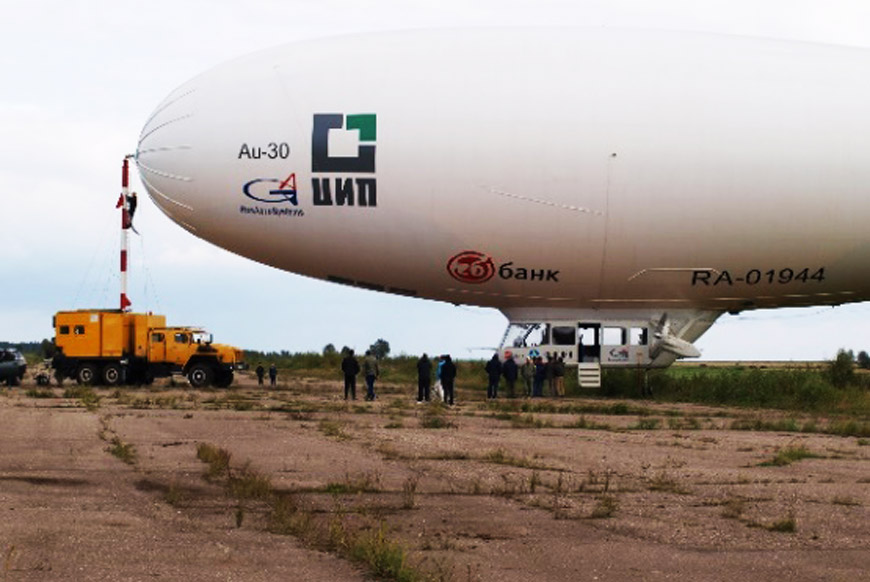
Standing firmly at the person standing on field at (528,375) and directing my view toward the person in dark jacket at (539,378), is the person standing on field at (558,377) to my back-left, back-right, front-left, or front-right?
front-left

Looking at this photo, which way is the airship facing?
to the viewer's left
